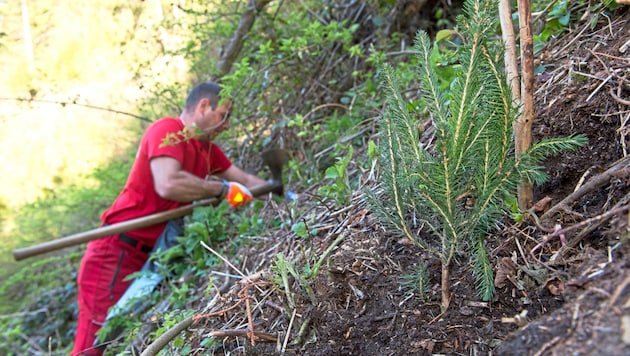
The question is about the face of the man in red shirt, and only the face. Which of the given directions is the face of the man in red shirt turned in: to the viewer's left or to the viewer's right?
to the viewer's right

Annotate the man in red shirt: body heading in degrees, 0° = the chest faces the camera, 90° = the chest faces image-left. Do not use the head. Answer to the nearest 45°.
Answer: approximately 270°

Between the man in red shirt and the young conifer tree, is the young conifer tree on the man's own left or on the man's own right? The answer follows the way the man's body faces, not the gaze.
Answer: on the man's own right

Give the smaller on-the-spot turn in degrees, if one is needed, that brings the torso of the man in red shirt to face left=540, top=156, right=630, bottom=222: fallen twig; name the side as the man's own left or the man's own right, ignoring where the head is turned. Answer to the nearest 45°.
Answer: approximately 90° to the man's own right
